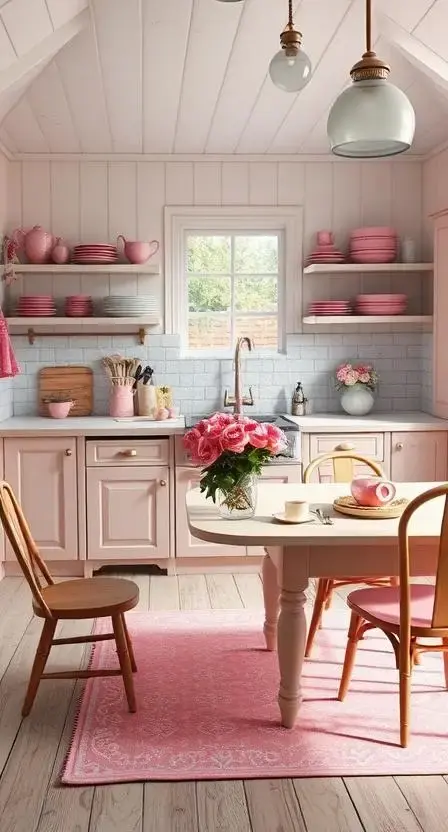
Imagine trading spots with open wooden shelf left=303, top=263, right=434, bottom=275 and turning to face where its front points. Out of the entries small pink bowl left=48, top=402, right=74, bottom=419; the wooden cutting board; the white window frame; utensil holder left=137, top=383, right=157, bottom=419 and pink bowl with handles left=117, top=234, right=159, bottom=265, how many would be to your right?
5

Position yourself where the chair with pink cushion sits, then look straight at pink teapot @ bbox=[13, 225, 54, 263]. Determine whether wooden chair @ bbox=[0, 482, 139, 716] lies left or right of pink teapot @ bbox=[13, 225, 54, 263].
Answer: left

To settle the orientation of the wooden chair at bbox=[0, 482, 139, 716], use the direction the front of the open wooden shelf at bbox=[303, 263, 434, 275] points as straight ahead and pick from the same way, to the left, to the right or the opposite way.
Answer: to the left

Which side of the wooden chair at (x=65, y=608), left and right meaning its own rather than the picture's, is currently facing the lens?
right

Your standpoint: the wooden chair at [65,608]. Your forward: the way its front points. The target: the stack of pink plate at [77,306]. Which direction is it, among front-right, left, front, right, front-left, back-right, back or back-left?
left

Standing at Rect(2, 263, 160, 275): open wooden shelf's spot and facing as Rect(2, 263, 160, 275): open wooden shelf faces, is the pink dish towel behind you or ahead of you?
ahead

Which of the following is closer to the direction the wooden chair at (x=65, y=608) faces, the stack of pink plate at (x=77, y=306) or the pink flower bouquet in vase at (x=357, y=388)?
the pink flower bouquet in vase

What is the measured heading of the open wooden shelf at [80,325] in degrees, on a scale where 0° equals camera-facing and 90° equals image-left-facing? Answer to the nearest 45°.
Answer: approximately 0°

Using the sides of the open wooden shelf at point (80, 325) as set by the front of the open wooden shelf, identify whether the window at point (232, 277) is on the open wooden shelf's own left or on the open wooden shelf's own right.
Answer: on the open wooden shelf's own left

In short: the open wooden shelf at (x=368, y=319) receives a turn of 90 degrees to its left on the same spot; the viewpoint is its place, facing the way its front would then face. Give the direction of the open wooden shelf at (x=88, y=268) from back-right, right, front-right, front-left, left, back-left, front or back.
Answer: back

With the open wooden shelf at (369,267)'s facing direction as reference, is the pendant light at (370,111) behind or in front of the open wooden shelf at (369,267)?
in front

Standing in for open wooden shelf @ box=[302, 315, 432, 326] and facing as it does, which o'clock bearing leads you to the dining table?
The dining table is roughly at 12 o'clock from the open wooden shelf.
